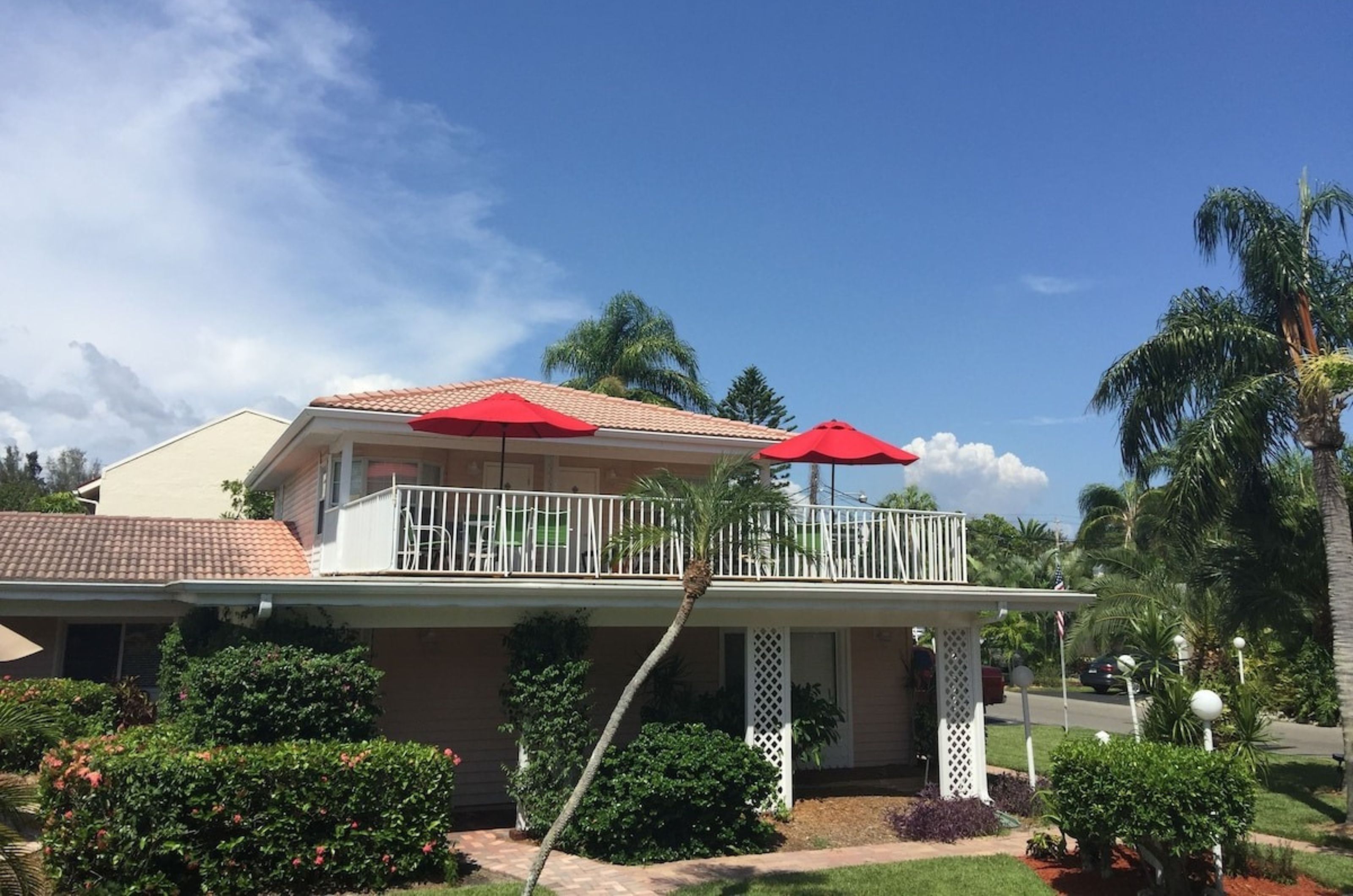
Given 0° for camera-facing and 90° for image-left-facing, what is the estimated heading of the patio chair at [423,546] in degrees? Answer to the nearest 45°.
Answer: approximately 270°

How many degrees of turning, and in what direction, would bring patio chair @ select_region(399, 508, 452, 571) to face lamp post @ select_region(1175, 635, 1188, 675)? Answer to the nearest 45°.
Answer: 0° — it already faces it

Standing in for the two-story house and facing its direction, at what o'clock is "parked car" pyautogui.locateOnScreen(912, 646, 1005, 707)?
The parked car is roughly at 8 o'clock from the two-story house.

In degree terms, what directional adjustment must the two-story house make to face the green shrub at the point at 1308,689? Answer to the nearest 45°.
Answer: approximately 135° to its left

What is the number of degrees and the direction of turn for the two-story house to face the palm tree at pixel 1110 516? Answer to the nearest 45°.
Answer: approximately 135° to its left
